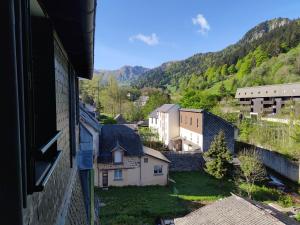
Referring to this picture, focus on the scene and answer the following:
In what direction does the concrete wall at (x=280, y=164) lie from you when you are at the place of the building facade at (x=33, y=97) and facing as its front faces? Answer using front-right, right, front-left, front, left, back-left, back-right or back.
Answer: front-left

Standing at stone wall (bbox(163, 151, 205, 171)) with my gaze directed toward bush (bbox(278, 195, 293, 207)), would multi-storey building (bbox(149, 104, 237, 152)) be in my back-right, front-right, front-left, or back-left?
back-left

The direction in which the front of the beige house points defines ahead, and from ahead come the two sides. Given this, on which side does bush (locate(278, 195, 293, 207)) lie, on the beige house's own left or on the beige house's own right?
on the beige house's own left

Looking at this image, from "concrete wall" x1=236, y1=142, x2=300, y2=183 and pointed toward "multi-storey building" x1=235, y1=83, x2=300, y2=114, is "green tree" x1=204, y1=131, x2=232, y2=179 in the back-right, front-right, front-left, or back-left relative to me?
back-left

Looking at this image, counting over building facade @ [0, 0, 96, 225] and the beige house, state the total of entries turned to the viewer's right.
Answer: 1

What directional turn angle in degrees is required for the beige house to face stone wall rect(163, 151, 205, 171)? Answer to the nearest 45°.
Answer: approximately 135° to its left

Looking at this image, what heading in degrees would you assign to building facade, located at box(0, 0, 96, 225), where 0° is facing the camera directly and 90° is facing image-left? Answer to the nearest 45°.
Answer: approximately 270°

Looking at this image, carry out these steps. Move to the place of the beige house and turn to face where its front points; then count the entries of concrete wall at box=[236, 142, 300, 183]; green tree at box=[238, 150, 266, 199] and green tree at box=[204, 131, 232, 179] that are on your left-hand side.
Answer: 3

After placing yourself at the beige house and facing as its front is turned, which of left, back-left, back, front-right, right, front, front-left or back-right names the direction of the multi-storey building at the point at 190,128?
back-left

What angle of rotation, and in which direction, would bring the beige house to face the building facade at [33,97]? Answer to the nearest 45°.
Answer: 0° — it already faces it

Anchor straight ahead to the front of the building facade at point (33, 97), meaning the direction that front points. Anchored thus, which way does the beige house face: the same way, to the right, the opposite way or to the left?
to the right
